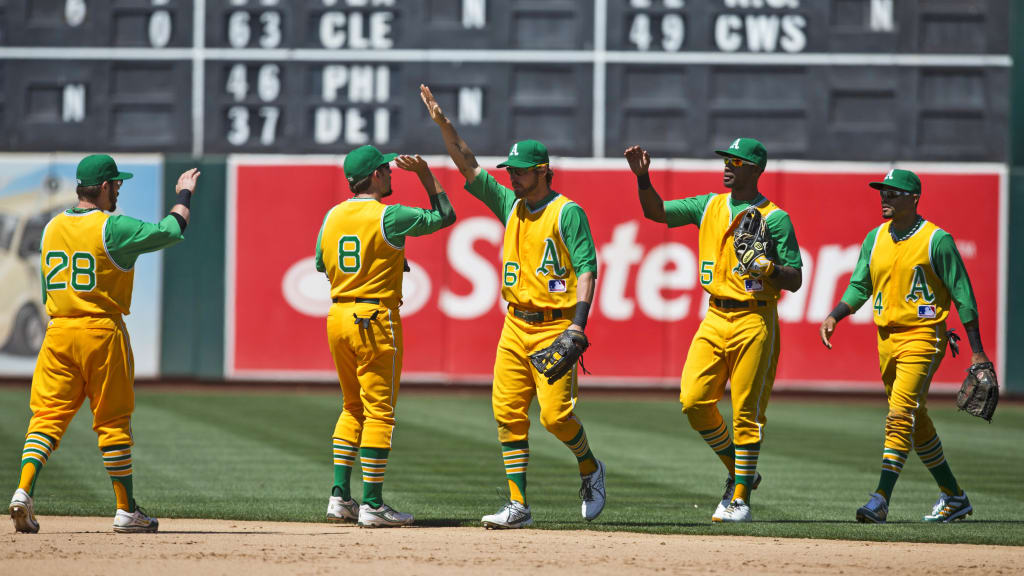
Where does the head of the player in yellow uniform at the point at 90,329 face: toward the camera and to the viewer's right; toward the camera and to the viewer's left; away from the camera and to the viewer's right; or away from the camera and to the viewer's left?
away from the camera and to the viewer's right

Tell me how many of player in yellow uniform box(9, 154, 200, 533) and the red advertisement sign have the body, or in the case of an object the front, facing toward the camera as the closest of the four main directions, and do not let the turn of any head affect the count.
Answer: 1

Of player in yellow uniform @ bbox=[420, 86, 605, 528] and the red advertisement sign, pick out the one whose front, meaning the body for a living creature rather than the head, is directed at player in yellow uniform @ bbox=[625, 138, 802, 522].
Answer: the red advertisement sign

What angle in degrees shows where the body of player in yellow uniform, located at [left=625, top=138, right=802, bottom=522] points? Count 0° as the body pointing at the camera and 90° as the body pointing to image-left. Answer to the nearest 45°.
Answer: approximately 45°

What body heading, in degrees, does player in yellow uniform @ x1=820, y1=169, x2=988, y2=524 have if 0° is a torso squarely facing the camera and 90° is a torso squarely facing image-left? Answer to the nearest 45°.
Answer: approximately 45°

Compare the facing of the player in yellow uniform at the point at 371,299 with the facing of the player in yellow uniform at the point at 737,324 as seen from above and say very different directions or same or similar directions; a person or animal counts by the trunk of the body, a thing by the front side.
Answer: very different directions

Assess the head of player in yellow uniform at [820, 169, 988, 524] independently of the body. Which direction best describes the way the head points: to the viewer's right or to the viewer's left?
to the viewer's left

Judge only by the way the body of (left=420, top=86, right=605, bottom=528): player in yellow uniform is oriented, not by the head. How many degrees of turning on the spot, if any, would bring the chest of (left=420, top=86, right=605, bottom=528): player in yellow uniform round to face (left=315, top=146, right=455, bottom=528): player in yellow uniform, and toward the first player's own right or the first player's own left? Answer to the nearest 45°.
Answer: approximately 45° to the first player's own right

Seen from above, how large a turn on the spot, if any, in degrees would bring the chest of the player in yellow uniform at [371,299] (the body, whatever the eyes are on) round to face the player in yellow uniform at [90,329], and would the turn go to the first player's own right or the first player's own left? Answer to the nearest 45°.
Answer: approximately 135° to the first player's own left

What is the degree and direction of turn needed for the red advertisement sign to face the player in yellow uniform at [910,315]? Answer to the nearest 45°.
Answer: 0° — it already faces them
